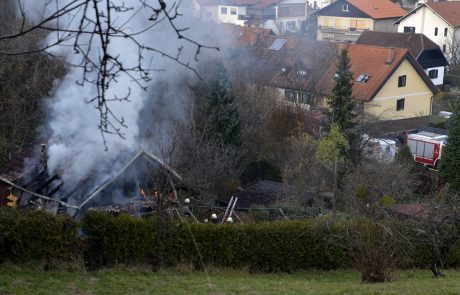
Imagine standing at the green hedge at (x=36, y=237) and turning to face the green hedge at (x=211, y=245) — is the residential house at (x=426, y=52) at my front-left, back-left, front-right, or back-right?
front-left

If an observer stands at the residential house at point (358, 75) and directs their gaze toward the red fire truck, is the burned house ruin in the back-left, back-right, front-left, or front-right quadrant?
front-right

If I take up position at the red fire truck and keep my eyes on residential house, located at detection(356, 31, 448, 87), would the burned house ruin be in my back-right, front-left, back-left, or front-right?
back-left

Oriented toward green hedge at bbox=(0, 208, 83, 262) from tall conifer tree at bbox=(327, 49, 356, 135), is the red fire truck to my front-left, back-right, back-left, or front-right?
back-left

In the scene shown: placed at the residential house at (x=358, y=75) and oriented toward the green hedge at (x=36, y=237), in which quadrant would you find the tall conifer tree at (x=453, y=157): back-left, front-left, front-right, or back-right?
front-left
